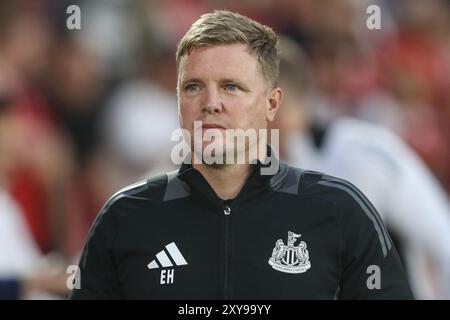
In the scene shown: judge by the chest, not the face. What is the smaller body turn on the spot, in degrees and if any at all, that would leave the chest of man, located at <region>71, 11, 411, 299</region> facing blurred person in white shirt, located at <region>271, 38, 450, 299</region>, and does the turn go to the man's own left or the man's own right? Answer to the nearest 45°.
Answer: approximately 180°

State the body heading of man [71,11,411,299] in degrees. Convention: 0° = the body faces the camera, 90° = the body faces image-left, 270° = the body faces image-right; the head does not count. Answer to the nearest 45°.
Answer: approximately 0°
